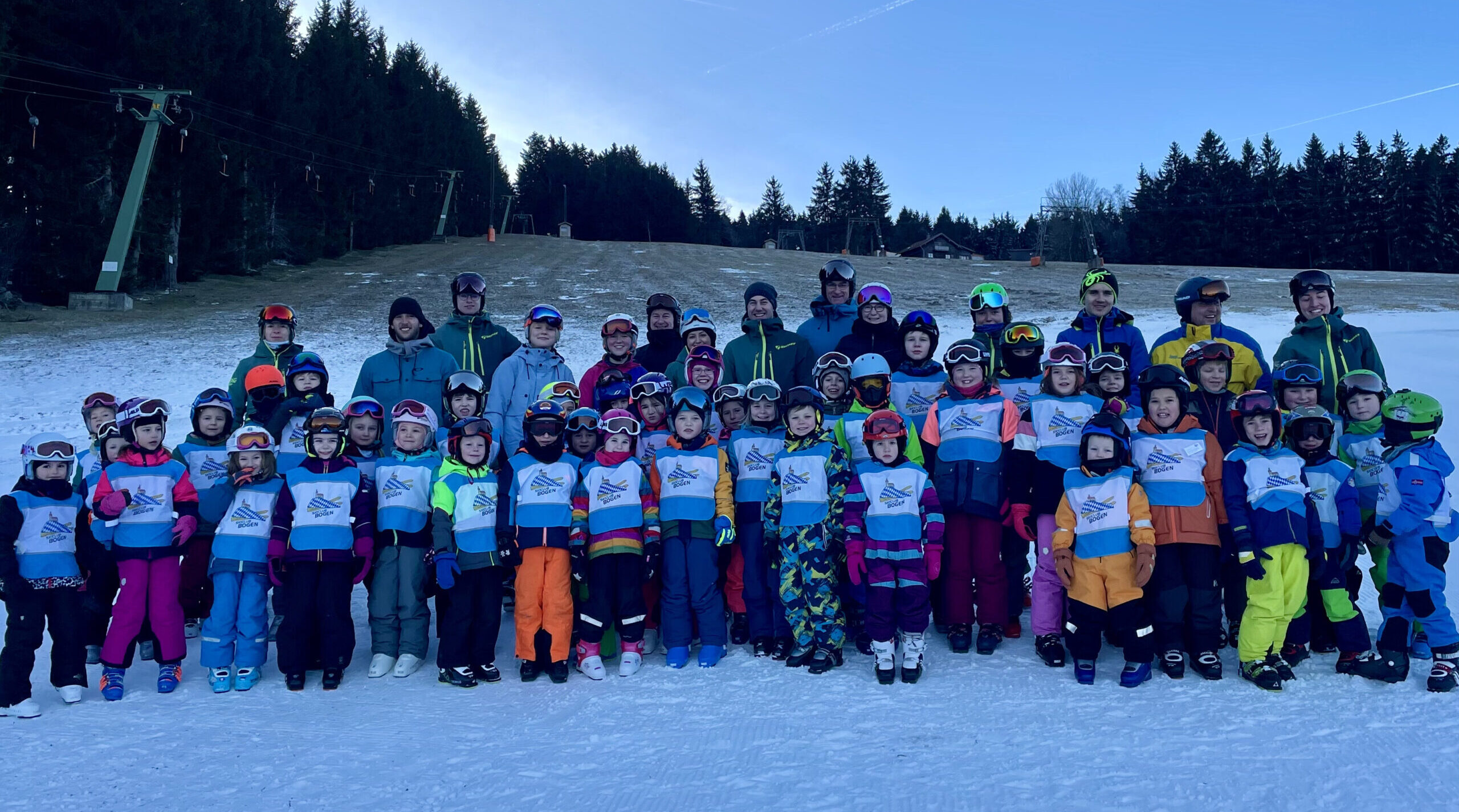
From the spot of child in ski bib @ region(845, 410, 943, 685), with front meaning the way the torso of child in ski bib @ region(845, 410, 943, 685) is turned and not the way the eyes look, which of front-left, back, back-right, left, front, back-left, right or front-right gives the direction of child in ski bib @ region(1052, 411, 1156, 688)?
left

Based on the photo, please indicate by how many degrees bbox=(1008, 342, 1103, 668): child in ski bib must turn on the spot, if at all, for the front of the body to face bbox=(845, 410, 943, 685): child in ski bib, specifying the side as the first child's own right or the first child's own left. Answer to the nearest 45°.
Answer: approximately 45° to the first child's own right

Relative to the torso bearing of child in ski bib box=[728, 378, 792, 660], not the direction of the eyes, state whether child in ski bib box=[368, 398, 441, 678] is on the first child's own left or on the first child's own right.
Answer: on the first child's own right

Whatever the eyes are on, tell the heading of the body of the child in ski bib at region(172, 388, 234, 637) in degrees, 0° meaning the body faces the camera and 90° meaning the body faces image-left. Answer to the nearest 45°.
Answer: approximately 0°

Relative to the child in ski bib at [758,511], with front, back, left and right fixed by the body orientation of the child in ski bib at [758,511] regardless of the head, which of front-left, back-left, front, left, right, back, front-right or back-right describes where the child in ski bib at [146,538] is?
right

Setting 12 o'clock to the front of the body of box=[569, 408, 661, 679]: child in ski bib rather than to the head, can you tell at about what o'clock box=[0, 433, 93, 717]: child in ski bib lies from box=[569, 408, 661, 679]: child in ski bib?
box=[0, 433, 93, 717]: child in ski bib is roughly at 3 o'clock from box=[569, 408, 661, 679]: child in ski bib.

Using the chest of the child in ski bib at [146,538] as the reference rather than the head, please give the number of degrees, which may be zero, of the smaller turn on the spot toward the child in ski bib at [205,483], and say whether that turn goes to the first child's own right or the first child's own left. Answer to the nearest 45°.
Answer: approximately 135° to the first child's own left
